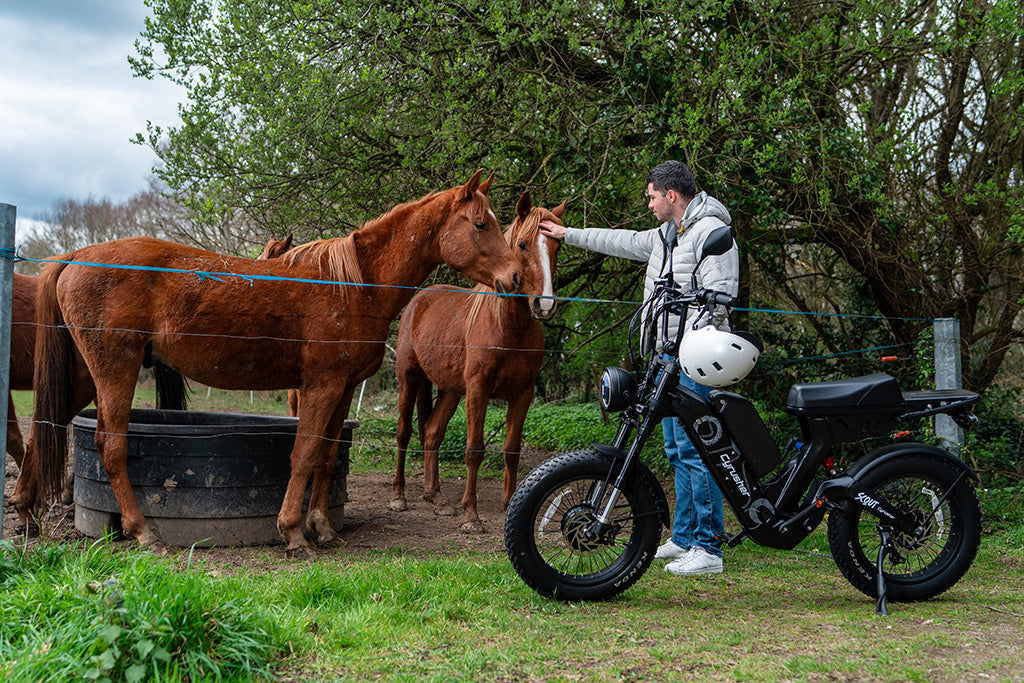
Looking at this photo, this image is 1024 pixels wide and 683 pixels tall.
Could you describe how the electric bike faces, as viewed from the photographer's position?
facing to the left of the viewer

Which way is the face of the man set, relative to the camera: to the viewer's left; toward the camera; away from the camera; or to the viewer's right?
to the viewer's left

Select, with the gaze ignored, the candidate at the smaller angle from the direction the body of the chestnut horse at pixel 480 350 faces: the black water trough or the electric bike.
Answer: the electric bike

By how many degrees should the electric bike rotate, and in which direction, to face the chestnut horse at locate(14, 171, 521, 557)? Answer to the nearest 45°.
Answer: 0° — it already faces it

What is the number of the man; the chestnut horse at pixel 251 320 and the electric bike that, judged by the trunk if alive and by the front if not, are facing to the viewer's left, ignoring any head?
2

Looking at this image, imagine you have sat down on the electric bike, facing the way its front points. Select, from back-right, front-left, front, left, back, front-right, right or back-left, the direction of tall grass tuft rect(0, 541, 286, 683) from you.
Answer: front-left

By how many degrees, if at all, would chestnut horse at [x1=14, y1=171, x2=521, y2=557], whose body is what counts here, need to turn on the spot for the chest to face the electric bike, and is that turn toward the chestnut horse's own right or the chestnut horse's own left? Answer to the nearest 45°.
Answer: approximately 45° to the chestnut horse's own right

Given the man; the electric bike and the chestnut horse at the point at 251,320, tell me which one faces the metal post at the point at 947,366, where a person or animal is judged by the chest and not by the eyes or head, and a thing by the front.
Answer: the chestnut horse

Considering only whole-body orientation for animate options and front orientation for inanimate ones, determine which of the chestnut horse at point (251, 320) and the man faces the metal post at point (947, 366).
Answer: the chestnut horse

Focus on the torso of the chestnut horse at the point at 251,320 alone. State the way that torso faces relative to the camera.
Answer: to the viewer's right

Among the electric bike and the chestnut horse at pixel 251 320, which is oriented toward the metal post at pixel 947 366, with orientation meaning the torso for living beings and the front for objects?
the chestnut horse

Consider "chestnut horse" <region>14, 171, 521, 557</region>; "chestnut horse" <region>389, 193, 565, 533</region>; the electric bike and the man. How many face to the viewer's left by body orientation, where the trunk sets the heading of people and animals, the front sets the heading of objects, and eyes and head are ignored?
2
